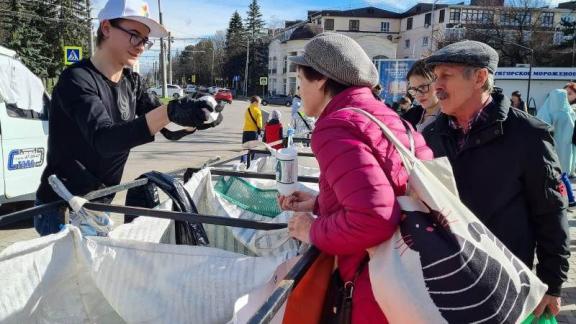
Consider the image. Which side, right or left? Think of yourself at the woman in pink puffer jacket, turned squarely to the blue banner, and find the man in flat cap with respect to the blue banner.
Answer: right

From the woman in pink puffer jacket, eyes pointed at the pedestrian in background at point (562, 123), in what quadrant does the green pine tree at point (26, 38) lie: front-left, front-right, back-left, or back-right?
front-left

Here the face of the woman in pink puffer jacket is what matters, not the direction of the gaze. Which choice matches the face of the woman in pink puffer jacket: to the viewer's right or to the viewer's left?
to the viewer's left

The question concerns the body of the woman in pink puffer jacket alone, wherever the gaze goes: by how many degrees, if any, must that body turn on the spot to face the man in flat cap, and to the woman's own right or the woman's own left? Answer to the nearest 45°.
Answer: approximately 135° to the woman's own right

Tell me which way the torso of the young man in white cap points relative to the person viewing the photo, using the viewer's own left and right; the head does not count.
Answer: facing the viewer and to the right of the viewer

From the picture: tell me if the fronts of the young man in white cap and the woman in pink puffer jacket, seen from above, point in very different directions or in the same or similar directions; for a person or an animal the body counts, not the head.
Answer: very different directions

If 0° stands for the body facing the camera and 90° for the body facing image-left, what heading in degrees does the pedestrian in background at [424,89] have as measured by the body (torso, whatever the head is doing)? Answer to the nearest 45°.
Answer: approximately 45°

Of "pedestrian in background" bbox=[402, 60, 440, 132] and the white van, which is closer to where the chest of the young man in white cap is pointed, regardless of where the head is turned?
the pedestrian in background

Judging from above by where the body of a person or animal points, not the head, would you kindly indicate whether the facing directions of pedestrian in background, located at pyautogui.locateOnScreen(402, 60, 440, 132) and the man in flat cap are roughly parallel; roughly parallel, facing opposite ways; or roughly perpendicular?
roughly parallel

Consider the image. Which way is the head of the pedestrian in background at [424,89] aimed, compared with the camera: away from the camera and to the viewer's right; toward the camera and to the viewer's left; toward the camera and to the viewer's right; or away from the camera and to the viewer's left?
toward the camera and to the viewer's left

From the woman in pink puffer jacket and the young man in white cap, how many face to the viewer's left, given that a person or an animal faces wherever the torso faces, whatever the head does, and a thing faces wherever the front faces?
1

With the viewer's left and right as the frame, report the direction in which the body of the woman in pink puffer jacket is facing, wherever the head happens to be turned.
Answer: facing to the left of the viewer

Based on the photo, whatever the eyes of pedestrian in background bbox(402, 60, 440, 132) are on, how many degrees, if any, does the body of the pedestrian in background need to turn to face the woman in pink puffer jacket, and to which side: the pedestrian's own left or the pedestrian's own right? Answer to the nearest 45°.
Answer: approximately 45° to the pedestrian's own left

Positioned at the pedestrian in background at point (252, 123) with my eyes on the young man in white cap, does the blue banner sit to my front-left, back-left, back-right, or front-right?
back-left

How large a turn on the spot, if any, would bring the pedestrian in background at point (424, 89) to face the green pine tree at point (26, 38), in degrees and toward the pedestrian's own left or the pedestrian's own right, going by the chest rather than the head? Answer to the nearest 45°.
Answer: approximately 90° to the pedestrian's own right
